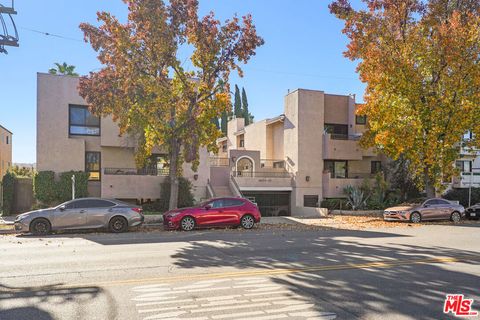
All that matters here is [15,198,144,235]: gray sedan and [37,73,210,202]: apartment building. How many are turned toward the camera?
1

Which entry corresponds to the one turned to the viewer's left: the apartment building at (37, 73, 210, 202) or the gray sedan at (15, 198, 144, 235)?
the gray sedan

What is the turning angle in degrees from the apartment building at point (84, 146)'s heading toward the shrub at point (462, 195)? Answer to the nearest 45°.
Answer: approximately 90° to its left

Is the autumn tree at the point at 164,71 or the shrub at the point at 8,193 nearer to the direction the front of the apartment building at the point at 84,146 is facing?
the autumn tree

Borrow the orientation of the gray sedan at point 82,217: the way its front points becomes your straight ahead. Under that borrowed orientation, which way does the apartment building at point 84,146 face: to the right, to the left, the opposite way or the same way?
to the left

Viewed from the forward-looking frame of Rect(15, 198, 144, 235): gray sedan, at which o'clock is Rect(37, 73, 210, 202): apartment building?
The apartment building is roughly at 3 o'clock from the gray sedan.

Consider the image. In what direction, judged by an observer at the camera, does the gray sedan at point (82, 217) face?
facing to the left of the viewer

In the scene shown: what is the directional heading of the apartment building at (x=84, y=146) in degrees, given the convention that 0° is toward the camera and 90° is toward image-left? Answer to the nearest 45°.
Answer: approximately 0°

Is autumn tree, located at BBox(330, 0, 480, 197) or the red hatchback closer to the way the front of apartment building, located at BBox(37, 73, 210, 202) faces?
the red hatchback

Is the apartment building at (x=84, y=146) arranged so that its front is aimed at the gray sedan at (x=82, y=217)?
yes
